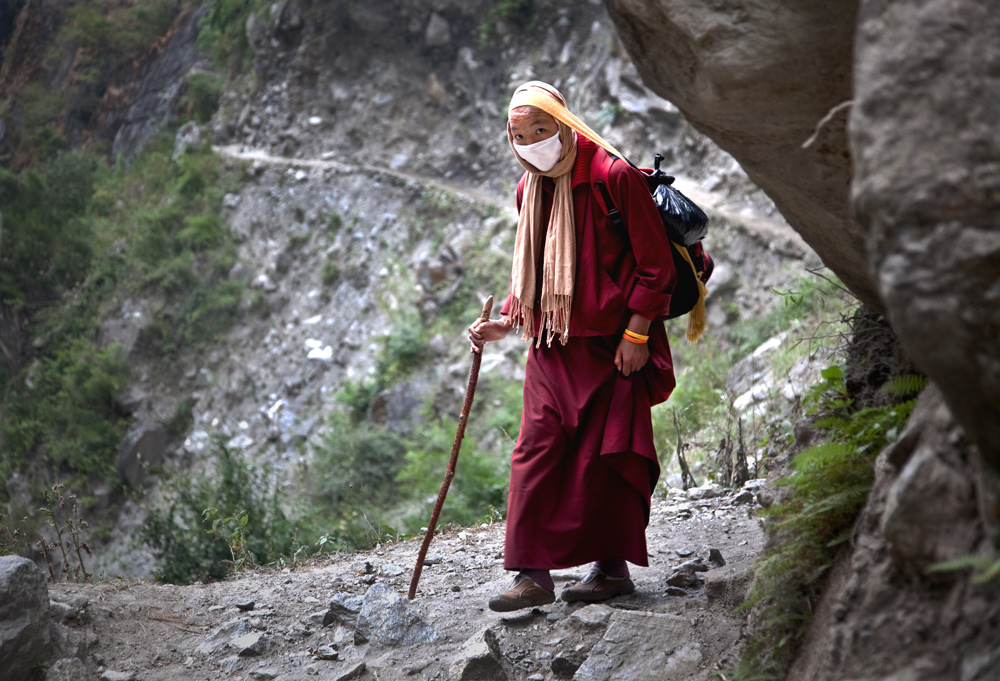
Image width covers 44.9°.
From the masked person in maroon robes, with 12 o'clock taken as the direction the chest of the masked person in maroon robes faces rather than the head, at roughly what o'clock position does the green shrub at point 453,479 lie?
The green shrub is roughly at 4 o'clock from the masked person in maroon robes.

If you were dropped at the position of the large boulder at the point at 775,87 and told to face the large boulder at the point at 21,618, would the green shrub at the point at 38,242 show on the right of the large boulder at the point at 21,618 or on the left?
right

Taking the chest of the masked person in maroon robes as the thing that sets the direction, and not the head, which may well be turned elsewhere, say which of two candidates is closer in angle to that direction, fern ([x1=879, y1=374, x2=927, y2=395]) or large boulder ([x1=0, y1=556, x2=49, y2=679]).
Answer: the large boulder

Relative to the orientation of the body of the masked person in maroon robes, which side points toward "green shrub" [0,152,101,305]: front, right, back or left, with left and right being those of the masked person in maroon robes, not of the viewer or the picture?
right

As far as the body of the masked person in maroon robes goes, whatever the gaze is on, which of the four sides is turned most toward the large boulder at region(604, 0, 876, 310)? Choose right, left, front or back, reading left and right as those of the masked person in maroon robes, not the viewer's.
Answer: left

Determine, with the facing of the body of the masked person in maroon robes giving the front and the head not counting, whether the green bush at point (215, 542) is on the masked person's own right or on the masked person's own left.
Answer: on the masked person's own right

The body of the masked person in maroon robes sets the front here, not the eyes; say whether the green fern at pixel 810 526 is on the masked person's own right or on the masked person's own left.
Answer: on the masked person's own left

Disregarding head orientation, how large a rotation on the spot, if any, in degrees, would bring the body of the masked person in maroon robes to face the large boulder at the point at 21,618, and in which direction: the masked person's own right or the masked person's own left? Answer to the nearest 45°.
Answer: approximately 45° to the masked person's own right

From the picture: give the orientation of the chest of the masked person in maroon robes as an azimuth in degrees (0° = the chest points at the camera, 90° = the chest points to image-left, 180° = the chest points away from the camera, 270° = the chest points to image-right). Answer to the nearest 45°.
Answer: approximately 45°

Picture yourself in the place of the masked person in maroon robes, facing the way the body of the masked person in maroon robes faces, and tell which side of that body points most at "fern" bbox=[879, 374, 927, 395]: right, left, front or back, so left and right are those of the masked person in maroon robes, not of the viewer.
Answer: left
